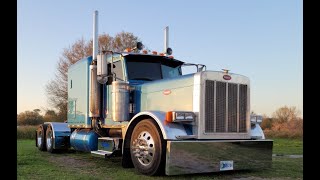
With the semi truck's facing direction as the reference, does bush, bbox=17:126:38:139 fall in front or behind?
behind

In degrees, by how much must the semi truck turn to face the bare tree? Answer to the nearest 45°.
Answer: approximately 135° to its left

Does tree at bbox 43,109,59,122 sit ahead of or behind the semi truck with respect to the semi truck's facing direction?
behind

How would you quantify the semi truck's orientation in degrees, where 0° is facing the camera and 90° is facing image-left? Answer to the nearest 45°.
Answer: approximately 315°
